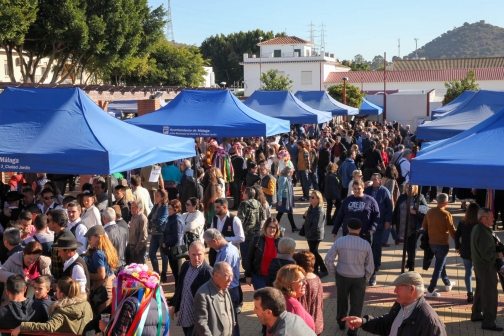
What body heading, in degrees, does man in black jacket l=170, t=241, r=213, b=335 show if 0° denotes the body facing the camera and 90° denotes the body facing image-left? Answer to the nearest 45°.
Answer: approximately 0°

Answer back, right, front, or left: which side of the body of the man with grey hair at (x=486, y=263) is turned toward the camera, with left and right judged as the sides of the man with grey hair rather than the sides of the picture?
right
